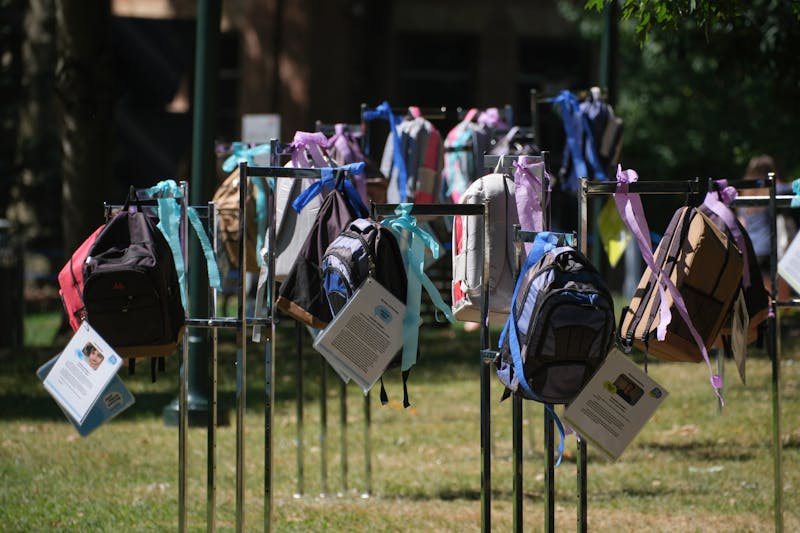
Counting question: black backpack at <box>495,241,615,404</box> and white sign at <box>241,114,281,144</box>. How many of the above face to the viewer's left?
0

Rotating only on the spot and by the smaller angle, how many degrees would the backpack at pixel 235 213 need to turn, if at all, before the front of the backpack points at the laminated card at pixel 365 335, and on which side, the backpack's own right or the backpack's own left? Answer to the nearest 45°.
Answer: approximately 90° to the backpack's own left

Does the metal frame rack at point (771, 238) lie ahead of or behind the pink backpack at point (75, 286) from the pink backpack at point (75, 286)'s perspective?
behind

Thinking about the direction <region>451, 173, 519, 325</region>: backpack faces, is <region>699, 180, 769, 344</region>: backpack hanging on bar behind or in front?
behind

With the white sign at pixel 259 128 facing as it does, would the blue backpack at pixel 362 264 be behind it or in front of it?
in front

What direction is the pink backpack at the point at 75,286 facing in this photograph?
to the viewer's left

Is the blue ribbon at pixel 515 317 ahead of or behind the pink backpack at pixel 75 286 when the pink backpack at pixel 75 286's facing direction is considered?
behind

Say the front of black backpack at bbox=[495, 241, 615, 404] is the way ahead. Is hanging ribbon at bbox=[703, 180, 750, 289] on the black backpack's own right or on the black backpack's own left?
on the black backpack's own left

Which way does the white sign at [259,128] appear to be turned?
toward the camera

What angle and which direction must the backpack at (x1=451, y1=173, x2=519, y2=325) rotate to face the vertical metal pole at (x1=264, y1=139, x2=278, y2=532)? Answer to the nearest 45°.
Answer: approximately 45° to its left

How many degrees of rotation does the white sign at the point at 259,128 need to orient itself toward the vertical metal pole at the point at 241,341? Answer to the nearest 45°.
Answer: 0° — it already faces it

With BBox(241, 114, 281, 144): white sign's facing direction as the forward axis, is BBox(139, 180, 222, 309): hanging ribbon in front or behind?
in front

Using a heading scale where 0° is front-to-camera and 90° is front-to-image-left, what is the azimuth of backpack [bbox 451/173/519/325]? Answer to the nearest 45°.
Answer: approximately 90°
